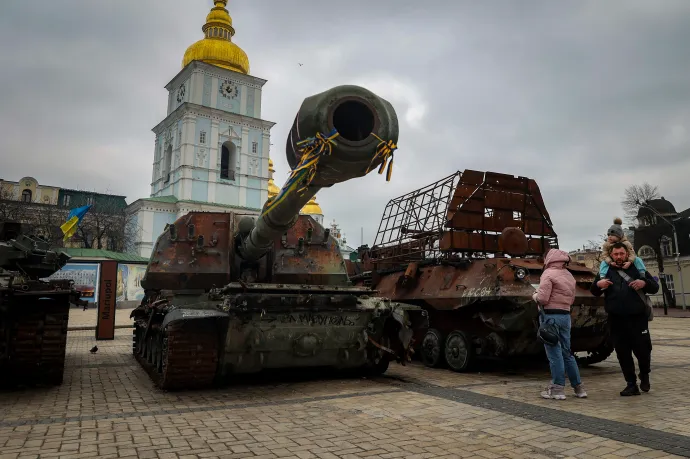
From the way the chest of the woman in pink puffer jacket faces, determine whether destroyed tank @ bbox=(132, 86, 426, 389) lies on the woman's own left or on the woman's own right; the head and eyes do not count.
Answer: on the woman's own left

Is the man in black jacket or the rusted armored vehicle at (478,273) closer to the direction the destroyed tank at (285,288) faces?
the man in black jacket

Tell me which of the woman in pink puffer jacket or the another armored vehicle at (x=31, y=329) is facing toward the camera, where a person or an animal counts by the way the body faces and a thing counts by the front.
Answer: the another armored vehicle

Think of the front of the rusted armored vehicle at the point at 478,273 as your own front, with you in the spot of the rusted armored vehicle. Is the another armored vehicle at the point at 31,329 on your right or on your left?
on your right

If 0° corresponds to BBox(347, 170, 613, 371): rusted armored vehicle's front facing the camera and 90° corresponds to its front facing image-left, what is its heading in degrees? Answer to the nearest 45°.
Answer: approximately 315°

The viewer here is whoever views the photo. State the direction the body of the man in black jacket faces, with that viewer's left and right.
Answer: facing the viewer

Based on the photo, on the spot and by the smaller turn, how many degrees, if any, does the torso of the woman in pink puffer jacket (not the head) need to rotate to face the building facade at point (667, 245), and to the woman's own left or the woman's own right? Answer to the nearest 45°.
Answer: approximately 45° to the woman's own right

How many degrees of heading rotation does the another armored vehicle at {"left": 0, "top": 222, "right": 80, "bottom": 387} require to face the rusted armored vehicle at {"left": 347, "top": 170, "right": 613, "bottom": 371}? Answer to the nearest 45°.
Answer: approximately 90° to its left

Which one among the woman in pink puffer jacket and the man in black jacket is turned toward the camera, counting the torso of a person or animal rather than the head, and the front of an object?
the man in black jacket

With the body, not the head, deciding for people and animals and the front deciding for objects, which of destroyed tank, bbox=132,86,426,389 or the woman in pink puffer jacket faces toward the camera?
the destroyed tank

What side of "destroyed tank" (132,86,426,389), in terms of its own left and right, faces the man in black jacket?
left

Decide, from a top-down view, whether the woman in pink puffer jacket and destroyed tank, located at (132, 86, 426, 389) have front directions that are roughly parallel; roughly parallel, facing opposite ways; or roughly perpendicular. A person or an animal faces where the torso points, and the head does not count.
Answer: roughly parallel, facing opposite ways
